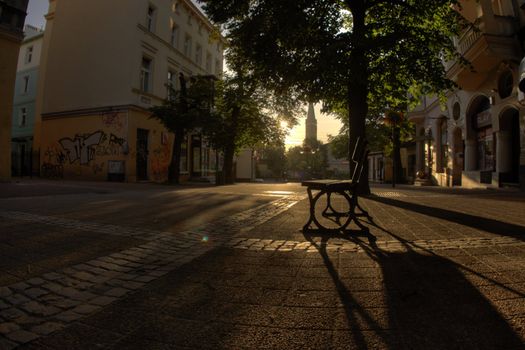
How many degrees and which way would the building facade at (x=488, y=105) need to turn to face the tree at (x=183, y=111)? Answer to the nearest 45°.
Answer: approximately 45° to its right

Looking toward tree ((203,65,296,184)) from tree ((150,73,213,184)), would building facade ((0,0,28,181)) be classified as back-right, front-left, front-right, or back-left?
back-left

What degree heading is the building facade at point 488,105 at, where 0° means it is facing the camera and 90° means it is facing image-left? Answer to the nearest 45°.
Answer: approximately 45°

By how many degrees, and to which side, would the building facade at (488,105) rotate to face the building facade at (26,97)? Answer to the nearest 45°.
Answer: approximately 45° to its right

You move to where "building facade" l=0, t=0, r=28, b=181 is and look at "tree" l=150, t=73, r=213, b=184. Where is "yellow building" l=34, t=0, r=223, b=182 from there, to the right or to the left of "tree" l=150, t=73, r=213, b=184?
left
